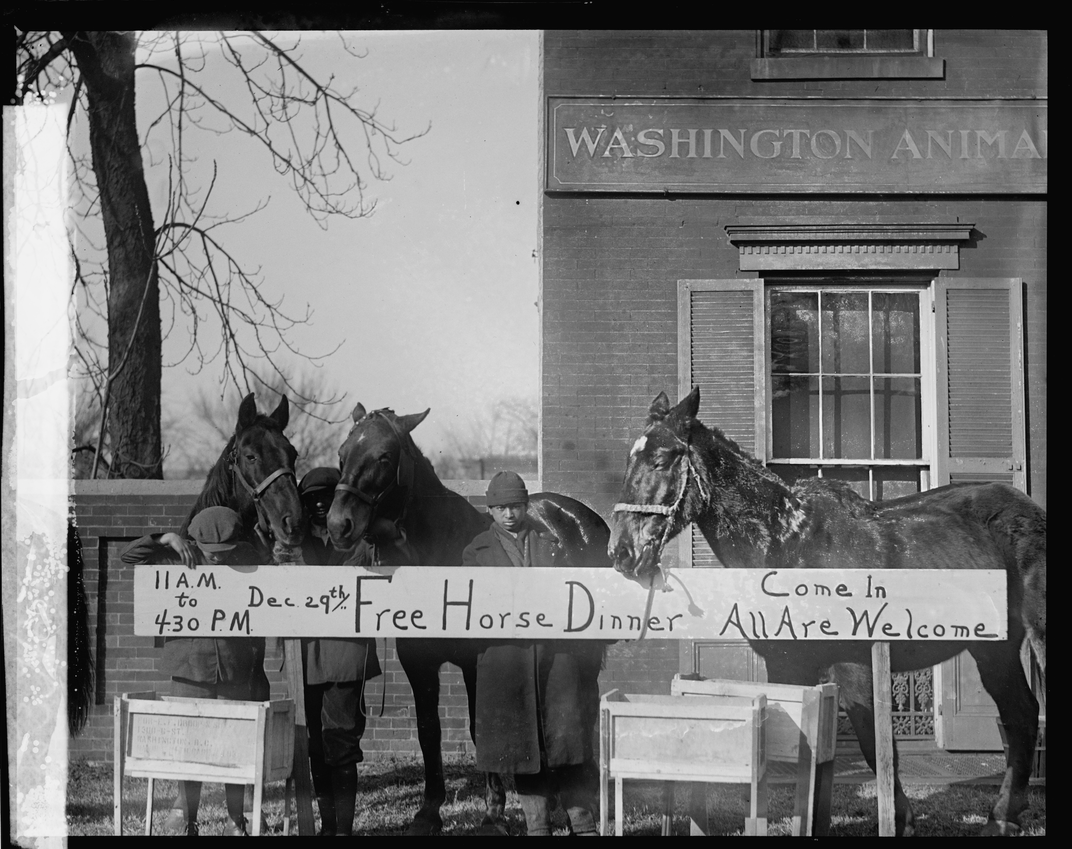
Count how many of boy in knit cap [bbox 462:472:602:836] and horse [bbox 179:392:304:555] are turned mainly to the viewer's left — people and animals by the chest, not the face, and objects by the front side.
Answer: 0

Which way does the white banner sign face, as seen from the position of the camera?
facing the viewer

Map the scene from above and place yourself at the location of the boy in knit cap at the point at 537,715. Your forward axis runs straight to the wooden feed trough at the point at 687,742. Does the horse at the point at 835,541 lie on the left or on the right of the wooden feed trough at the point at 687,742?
left

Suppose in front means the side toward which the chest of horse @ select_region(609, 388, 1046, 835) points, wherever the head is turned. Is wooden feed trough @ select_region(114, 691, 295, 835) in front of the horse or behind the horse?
in front

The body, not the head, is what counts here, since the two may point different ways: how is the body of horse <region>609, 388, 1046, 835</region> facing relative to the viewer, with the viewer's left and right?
facing to the left of the viewer

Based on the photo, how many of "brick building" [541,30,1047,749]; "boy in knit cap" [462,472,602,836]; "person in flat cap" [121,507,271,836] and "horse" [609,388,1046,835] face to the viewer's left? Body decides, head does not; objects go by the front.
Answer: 1

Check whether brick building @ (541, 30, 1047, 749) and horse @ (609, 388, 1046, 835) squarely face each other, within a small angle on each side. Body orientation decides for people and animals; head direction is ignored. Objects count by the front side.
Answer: no

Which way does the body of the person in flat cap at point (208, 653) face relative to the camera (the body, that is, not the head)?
toward the camera

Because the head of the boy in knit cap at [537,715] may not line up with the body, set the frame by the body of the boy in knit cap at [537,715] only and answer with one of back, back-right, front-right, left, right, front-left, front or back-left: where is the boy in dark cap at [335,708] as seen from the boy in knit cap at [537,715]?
right

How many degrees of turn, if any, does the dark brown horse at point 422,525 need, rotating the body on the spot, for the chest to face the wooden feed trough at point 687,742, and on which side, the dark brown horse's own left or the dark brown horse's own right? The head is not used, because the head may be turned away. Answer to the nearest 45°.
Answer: approximately 90° to the dark brown horse's own left

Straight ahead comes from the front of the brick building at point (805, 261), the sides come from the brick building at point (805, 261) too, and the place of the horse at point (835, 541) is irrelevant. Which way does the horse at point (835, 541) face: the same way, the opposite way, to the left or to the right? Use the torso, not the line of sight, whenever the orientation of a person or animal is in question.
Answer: to the right

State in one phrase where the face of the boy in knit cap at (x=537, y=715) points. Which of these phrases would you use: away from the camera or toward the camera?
toward the camera

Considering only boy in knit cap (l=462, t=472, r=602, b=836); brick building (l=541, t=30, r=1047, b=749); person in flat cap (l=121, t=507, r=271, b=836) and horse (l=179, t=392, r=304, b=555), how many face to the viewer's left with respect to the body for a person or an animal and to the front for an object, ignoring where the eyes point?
0

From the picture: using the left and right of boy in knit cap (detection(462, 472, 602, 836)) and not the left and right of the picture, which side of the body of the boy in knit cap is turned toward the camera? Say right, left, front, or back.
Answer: front

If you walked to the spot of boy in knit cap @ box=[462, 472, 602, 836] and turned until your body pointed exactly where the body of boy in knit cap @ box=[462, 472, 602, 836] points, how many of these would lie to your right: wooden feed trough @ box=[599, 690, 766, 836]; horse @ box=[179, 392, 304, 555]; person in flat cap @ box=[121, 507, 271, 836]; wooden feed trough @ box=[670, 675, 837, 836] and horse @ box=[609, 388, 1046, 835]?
2

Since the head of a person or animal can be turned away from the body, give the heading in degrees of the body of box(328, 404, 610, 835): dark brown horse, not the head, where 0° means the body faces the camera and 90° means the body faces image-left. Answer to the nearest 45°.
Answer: approximately 45°

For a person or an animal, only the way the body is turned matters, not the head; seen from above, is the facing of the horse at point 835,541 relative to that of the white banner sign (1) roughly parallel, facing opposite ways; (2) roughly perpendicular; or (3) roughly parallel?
roughly perpendicular
